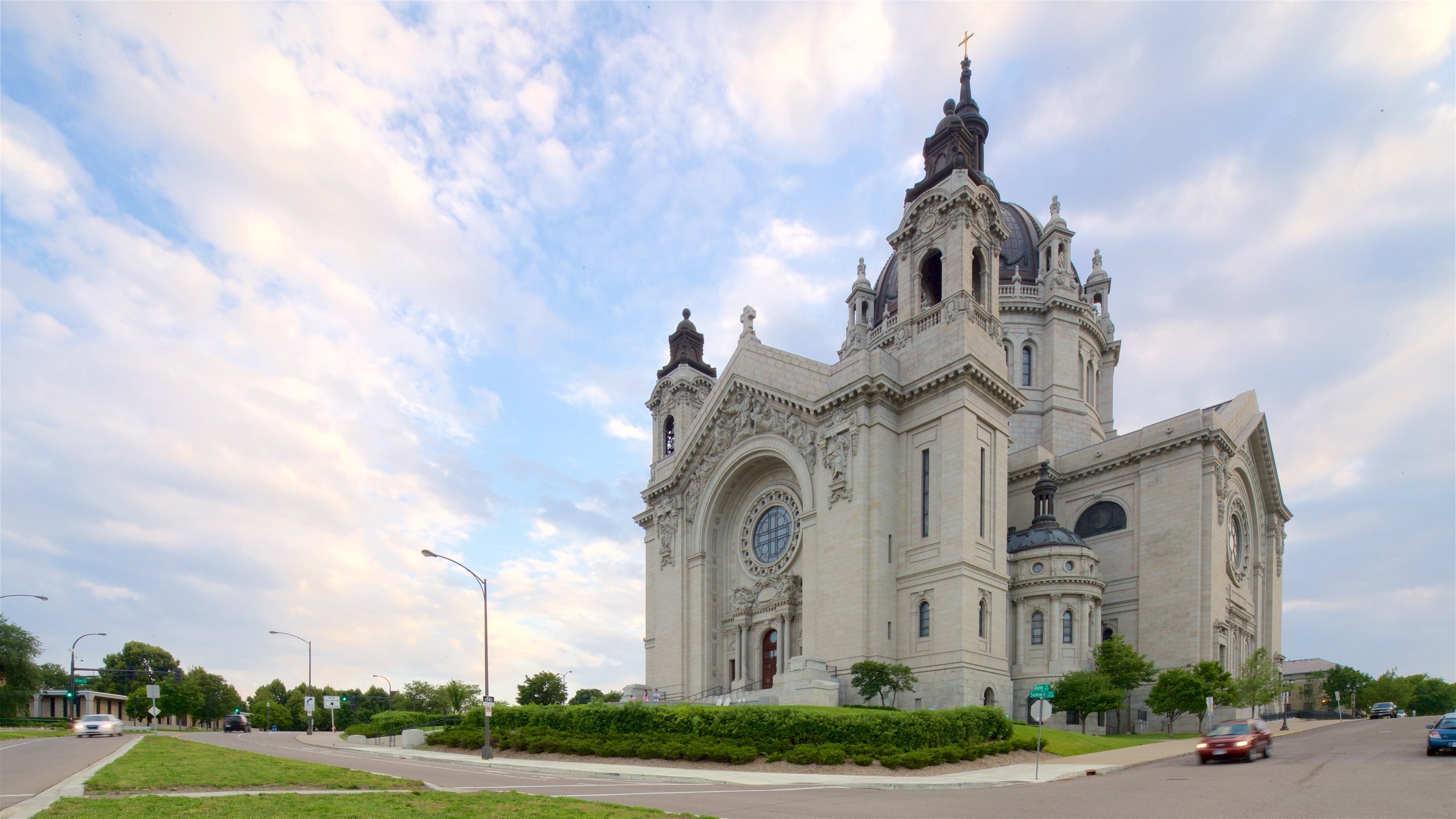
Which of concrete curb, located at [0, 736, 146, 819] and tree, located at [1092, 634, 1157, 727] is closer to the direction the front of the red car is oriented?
the concrete curb

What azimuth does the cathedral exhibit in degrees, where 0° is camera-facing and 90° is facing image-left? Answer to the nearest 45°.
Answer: approximately 45°

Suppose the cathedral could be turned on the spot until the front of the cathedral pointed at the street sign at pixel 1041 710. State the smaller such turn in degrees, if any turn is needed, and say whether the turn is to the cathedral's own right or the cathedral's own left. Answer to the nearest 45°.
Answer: approximately 45° to the cathedral's own left

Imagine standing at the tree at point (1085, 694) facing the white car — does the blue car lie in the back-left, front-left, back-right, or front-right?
back-left

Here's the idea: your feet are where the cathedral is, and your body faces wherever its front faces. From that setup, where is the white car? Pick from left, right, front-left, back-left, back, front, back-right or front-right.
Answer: front-right

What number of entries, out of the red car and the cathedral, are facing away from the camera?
0
